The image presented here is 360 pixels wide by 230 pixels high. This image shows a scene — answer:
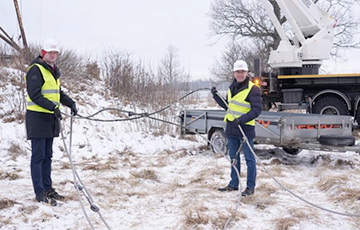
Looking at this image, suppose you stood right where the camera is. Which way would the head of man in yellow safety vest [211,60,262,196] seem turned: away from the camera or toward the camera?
toward the camera

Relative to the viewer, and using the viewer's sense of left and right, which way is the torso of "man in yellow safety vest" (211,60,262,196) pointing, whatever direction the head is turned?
facing the viewer and to the left of the viewer

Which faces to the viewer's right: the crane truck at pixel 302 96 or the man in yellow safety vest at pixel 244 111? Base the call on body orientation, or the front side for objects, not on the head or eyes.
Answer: the crane truck

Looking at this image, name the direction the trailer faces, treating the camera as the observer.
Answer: facing the viewer and to the right of the viewer

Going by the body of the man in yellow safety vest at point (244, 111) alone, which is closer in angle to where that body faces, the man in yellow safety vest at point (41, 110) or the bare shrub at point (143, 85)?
the man in yellow safety vest

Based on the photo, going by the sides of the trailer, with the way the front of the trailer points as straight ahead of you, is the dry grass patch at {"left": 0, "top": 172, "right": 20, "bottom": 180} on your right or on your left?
on your right

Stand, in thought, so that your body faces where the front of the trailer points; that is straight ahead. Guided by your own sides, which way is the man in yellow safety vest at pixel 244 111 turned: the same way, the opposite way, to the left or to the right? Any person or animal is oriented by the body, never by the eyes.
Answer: to the right

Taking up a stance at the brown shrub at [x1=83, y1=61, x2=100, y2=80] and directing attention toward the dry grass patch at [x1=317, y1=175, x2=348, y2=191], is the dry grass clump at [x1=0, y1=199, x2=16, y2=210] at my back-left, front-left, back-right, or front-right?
front-right

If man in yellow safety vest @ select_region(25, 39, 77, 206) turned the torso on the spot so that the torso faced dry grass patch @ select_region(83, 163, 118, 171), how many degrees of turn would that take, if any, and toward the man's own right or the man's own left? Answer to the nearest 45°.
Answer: approximately 90° to the man's own left

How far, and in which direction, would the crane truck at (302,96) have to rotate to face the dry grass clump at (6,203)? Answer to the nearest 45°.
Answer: approximately 135° to its right
